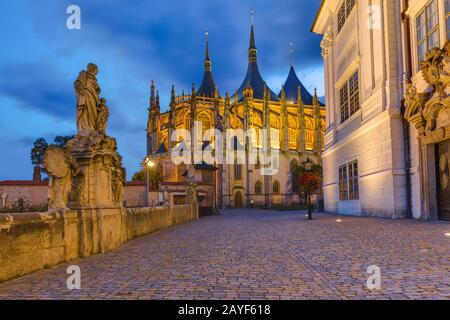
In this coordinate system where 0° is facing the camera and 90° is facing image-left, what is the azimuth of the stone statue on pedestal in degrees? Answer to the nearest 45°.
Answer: approximately 315°

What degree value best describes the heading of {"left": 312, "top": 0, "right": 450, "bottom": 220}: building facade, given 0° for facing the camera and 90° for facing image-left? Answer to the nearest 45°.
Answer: approximately 45°

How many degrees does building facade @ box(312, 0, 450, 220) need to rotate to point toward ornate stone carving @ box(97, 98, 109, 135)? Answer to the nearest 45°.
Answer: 0° — it already faces it

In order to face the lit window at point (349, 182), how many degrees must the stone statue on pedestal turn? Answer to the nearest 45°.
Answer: approximately 90° to its left
